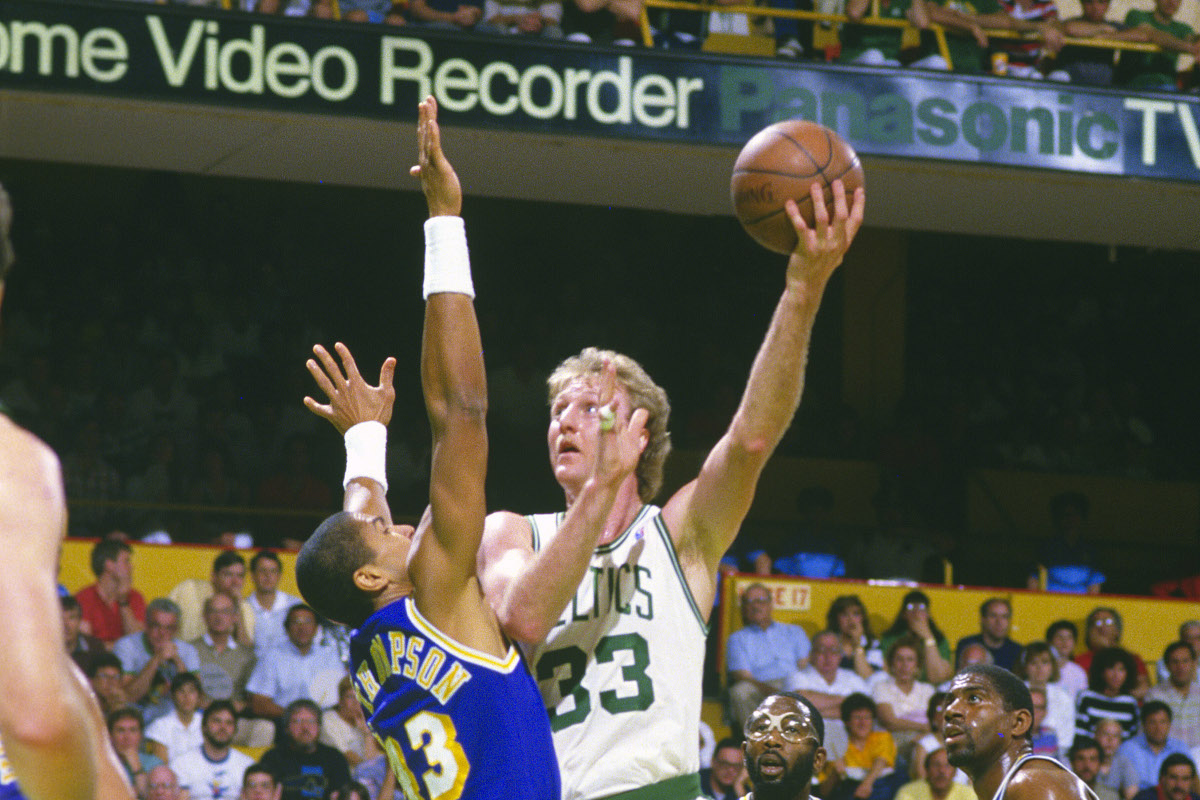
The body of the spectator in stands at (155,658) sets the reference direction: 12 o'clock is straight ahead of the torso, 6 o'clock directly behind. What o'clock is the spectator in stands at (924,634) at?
the spectator in stands at (924,634) is roughly at 9 o'clock from the spectator in stands at (155,658).

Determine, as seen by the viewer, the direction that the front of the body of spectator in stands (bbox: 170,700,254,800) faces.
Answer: toward the camera

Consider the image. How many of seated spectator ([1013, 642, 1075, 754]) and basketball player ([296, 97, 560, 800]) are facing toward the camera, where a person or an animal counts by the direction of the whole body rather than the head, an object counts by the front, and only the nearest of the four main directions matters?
1

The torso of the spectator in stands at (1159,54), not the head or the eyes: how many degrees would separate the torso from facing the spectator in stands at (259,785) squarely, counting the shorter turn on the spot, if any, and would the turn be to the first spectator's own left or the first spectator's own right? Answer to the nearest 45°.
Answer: approximately 45° to the first spectator's own right

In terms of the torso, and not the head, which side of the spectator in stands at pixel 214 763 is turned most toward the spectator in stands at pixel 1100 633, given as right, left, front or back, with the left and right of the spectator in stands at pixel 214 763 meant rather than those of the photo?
left

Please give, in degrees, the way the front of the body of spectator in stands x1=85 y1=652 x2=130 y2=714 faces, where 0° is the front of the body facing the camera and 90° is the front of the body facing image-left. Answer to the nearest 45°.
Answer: approximately 0°

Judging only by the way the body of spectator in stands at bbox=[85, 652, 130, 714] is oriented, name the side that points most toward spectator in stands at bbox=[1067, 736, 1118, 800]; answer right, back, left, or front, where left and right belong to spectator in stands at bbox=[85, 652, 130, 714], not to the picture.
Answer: left

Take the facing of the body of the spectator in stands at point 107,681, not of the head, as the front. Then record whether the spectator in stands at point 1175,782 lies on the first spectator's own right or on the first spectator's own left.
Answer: on the first spectator's own left

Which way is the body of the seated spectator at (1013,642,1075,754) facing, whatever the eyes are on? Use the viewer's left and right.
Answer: facing the viewer

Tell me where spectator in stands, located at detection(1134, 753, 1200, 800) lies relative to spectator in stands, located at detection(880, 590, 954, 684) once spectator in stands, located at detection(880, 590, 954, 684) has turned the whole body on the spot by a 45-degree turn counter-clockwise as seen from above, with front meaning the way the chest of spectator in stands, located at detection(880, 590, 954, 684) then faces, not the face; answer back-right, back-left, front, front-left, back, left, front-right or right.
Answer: front-left

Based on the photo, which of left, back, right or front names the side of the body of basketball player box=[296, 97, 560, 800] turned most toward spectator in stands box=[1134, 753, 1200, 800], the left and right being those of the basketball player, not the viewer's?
front
